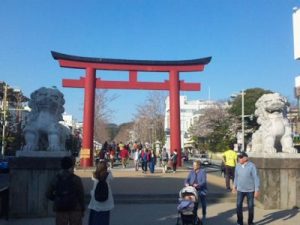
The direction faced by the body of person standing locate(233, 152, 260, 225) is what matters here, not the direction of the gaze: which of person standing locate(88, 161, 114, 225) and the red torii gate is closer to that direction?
the person standing locate(88, 161, 114, 225)

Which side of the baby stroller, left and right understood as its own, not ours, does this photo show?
front

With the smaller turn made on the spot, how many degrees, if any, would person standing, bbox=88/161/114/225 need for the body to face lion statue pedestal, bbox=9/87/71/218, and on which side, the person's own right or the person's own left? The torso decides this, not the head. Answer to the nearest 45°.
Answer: approximately 45° to the person's own left

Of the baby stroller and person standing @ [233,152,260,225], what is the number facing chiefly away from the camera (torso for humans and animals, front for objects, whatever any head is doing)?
0

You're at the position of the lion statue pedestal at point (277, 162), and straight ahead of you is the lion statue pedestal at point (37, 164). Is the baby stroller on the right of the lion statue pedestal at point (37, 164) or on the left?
left

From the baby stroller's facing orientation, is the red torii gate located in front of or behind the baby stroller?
behind

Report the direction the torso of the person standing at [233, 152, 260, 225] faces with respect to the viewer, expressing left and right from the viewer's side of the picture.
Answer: facing the viewer and to the left of the viewer

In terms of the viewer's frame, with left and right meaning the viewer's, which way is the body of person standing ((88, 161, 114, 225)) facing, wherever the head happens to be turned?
facing away from the viewer

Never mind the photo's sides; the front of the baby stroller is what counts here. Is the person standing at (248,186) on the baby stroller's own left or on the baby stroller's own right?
on the baby stroller's own left

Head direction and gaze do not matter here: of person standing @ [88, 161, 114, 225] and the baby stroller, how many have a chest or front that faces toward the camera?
1
